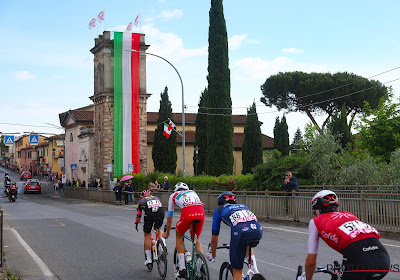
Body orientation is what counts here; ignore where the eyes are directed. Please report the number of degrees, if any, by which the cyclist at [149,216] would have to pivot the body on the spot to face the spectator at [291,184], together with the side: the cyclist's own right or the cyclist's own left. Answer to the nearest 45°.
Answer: approximately 90° to the cyclist's own right

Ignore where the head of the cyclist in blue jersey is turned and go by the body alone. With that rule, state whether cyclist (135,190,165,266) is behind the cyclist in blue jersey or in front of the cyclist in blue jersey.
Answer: in front

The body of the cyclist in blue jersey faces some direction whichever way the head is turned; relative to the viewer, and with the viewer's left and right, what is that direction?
facing away from the viewer and to the left of the viewer

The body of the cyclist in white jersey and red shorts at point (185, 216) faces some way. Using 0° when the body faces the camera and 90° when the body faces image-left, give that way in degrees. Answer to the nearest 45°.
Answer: approximately 135°

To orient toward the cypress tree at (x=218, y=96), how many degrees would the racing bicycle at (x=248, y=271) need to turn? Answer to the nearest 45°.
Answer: approximately 45° to its right

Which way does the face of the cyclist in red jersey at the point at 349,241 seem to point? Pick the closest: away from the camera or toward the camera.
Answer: away from the camera

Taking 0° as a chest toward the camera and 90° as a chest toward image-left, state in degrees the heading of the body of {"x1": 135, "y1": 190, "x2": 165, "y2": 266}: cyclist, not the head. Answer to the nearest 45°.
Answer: approximately 135°
